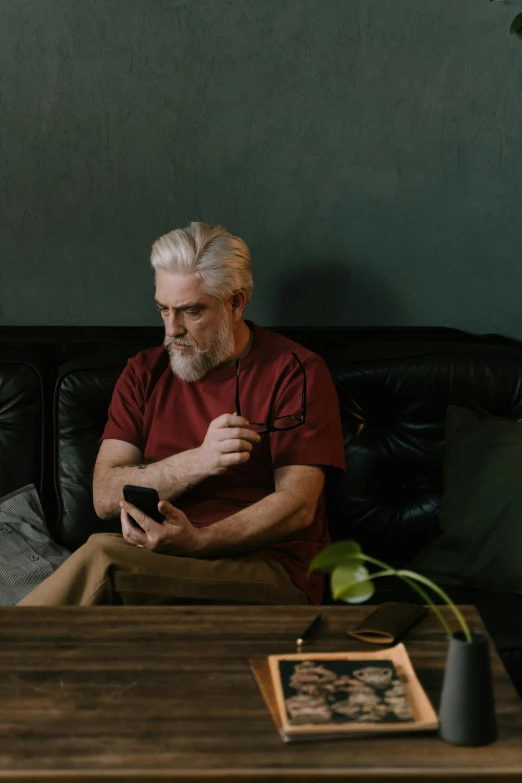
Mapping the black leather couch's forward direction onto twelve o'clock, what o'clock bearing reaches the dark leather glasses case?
The dark leather glasses case is roughly at 12 o'clock from the black leather couch.

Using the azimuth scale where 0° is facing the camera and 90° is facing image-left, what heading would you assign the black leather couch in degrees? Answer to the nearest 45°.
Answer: approximately 0°

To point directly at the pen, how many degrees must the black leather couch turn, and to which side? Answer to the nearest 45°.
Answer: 0° — it already faces it

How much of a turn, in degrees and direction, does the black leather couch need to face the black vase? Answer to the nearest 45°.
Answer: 0° — it already faces it

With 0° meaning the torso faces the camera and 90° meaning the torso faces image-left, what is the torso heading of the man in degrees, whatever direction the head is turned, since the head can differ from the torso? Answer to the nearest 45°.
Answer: approximately 45°

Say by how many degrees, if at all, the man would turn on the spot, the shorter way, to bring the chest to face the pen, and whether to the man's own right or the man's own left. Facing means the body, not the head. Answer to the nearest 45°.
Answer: approximately 45° to the man's own left
